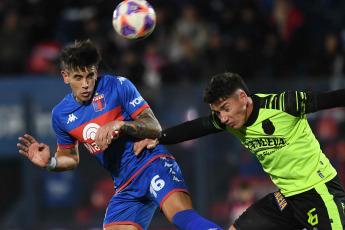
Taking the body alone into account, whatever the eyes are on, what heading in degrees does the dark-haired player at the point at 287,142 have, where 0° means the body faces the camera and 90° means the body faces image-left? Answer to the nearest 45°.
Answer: approximately 45°

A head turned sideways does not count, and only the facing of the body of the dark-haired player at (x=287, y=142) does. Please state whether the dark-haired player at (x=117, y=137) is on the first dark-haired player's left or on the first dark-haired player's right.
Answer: on the first dark-haired player's right

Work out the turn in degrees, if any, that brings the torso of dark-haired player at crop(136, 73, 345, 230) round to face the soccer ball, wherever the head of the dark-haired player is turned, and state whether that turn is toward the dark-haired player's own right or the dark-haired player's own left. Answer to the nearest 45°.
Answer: approximately 90° to the dark-haired player's own right

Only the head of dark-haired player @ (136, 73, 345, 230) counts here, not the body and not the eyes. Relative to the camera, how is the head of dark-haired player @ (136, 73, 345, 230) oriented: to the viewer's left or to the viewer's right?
to the viewer's left
